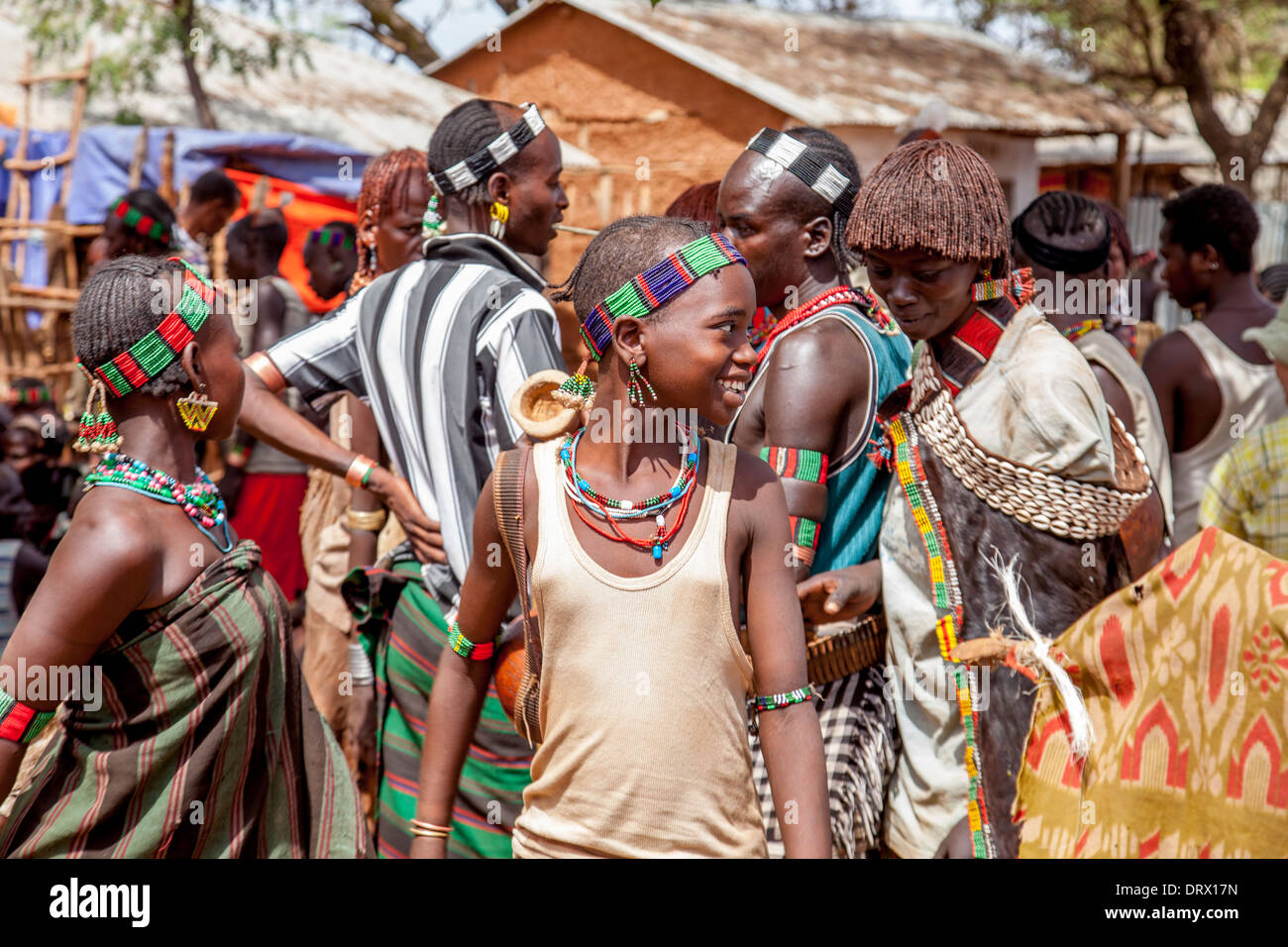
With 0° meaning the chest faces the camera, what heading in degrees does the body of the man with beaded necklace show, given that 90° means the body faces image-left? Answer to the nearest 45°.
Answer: approximately 90°

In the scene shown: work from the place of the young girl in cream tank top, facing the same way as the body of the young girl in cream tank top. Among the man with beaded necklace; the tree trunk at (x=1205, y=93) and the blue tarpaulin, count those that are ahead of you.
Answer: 0

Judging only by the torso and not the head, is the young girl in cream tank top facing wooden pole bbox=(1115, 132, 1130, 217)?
no

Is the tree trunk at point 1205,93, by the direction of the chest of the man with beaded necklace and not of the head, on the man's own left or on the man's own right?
on the man's own right

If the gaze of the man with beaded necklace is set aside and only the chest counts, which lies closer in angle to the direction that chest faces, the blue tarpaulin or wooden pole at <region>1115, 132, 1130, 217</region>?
the blue tarpaulin

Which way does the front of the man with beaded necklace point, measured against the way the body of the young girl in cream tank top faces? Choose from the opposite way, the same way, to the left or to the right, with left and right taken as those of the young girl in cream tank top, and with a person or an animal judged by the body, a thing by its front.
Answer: to the right

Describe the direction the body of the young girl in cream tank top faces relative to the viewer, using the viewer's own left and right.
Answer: facing the viewer

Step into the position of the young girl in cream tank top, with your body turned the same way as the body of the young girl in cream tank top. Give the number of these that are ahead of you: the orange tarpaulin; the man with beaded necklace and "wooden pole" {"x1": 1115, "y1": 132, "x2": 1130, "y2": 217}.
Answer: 0

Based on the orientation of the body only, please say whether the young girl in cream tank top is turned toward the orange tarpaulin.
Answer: no

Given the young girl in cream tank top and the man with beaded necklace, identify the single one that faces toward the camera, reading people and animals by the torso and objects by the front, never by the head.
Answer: the young girl in cream tank top

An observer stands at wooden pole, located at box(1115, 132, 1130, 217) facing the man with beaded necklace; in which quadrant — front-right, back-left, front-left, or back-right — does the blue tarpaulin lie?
front-right

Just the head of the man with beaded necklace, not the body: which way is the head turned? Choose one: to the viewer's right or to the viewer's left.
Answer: to the viewer's left
